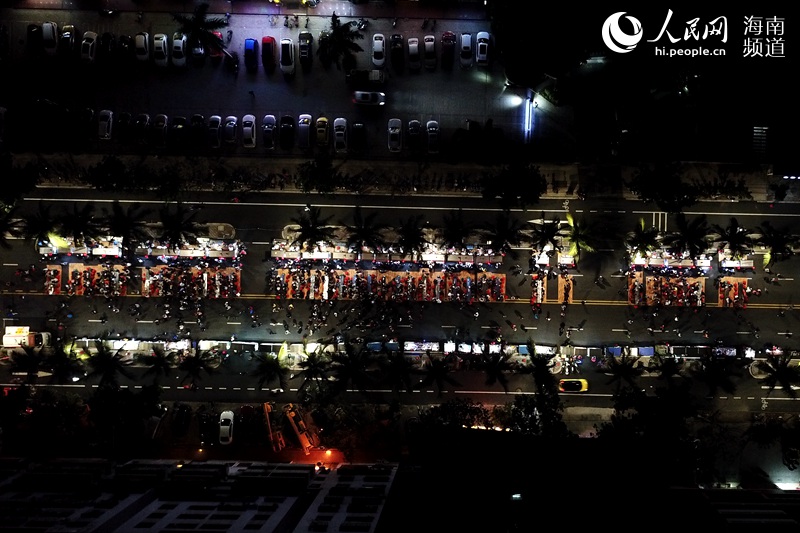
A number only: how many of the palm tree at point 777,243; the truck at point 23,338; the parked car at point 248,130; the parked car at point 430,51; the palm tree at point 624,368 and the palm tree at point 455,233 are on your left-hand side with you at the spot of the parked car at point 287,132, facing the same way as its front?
2

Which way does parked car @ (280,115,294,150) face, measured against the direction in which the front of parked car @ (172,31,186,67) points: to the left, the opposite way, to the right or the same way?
the opposite way

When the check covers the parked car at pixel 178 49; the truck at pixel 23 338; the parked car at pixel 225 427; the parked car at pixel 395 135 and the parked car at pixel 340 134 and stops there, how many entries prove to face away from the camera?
3

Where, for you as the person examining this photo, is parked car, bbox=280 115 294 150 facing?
facing away from the viewer

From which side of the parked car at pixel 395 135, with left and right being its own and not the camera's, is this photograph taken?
back

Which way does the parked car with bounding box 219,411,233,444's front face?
away from the camera

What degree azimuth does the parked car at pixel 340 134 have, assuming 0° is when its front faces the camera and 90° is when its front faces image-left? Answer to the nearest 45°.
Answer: approximately 180°

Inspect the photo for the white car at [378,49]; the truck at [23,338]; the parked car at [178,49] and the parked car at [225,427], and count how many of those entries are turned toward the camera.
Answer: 2

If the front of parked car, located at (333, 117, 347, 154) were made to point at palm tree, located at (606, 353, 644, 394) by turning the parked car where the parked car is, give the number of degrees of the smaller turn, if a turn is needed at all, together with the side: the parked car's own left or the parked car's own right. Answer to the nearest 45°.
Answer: approximately 90° to the parked car's own right

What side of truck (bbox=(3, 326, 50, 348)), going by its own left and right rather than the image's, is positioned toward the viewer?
right

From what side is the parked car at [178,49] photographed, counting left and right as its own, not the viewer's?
front

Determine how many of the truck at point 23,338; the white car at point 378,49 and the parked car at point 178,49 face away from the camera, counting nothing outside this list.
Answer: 0

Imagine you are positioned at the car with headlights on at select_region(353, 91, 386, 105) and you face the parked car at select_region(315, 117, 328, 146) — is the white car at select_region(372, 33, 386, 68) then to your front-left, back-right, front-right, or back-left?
back-right

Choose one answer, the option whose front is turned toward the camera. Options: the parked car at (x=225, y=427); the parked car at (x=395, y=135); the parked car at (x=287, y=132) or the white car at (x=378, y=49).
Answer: the white car
